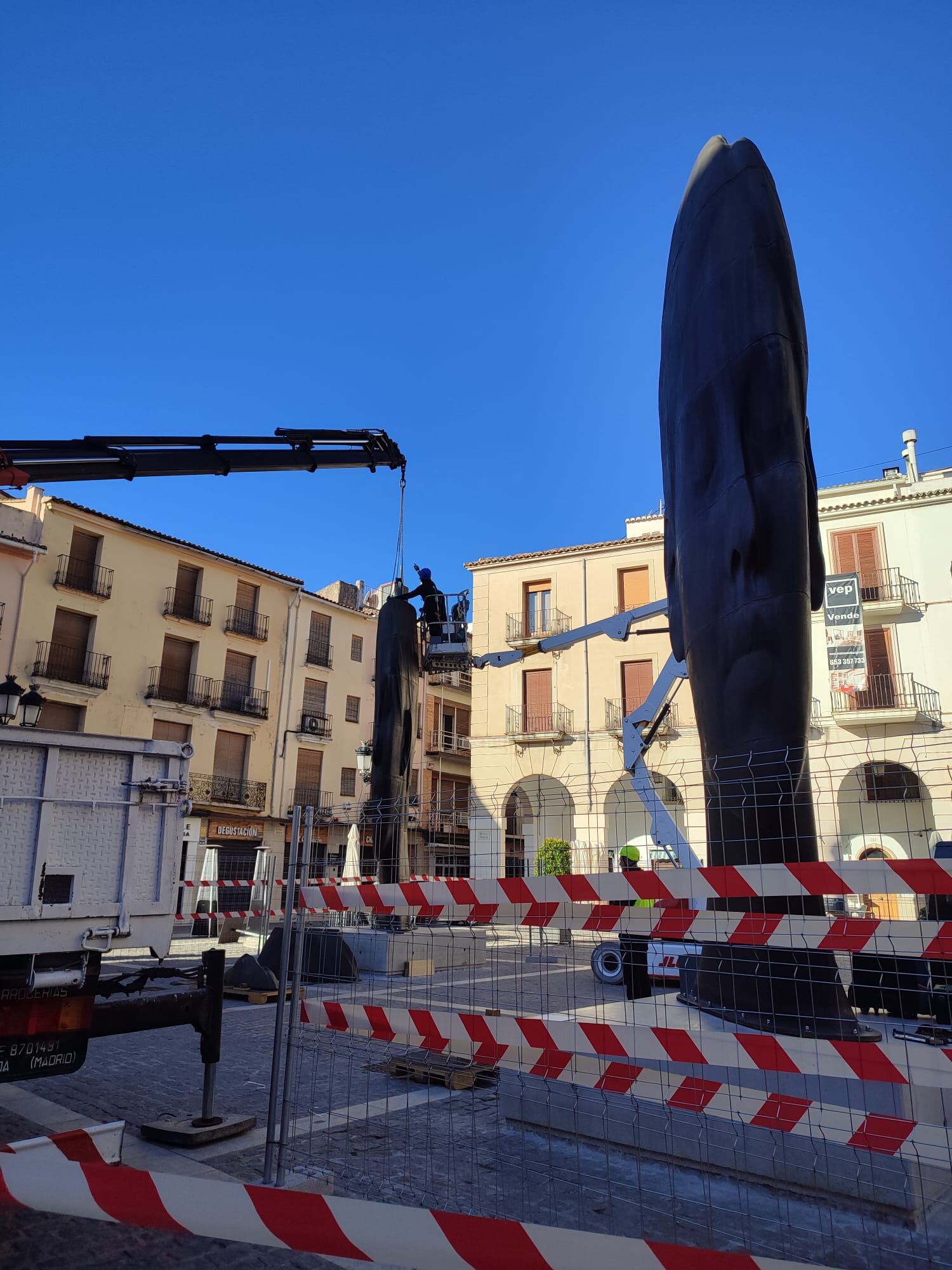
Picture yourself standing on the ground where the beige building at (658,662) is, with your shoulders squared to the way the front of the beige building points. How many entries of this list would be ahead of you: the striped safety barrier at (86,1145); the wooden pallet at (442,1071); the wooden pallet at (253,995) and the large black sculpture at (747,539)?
4

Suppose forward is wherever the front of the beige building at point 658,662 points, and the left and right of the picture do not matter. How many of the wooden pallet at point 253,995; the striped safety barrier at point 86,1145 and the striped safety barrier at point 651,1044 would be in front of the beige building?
3

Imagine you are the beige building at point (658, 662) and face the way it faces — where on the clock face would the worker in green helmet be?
The worker in green helmet is roughly at 12 o'clock from the beige building.

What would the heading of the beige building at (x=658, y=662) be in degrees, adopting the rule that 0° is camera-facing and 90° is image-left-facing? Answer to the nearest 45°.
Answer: approximately 0°

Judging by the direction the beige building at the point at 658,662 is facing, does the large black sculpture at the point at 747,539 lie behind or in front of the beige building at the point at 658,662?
in front

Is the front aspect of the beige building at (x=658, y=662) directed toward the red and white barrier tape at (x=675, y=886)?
yes

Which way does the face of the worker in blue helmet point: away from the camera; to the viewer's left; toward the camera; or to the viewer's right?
to the viewer's left

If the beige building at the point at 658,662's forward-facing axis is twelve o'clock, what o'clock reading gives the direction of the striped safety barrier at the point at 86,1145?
The striped safety barrier is roughly at 12 o'clock from the beige building.

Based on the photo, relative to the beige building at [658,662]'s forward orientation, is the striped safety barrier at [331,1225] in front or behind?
in front

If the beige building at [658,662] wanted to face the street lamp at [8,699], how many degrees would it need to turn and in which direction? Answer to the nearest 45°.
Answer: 0° — it already faces it
